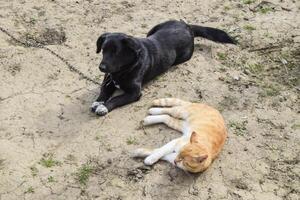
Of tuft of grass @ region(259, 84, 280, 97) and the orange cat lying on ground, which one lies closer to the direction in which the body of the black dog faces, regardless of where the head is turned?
the orange cat lying on ground

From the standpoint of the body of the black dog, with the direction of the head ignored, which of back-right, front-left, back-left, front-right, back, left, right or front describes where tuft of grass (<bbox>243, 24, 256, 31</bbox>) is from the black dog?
back

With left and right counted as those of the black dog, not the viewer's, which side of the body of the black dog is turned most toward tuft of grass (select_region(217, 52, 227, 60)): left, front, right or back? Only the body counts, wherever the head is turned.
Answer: back

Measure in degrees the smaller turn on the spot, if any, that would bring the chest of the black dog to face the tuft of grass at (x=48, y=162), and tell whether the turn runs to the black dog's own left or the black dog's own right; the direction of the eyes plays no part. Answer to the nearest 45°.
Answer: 0° — it already faces it

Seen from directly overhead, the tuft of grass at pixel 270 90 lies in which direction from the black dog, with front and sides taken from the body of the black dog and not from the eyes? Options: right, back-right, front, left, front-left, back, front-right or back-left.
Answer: back-left

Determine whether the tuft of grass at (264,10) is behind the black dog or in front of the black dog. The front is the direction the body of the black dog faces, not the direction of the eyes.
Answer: behind

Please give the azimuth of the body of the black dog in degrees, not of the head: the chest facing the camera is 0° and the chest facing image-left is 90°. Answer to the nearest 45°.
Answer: approximately 45°

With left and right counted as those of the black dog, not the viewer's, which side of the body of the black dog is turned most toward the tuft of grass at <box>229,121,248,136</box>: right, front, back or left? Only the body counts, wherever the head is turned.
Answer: left
